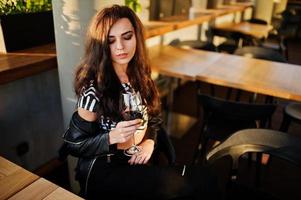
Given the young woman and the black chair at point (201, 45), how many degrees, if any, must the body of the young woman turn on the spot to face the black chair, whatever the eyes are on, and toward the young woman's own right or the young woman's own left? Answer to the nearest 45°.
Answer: approximately 135° to the young woman's own left

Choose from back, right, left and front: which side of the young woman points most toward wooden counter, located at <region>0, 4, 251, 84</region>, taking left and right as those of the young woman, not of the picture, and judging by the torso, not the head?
back

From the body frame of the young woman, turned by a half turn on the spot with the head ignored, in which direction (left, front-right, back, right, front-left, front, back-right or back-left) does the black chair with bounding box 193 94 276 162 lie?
right

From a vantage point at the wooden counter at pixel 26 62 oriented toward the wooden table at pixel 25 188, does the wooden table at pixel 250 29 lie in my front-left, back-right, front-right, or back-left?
back-left

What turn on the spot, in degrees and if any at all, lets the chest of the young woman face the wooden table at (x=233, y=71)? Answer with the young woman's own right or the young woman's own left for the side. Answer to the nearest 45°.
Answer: approximately 90° to the young woman's own left

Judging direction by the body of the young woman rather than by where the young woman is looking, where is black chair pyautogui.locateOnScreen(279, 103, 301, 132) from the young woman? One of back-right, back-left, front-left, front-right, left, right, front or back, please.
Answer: left

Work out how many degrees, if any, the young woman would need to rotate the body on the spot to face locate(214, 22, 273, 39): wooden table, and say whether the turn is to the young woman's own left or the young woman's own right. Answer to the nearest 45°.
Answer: approximately 90° to the young woman's own left

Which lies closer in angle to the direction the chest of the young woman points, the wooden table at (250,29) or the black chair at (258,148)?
the black chair

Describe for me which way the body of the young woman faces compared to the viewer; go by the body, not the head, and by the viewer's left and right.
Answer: facing the viewer and to the right of the viewer

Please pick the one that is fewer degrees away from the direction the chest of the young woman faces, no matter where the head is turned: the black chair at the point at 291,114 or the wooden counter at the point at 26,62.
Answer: the black chair
